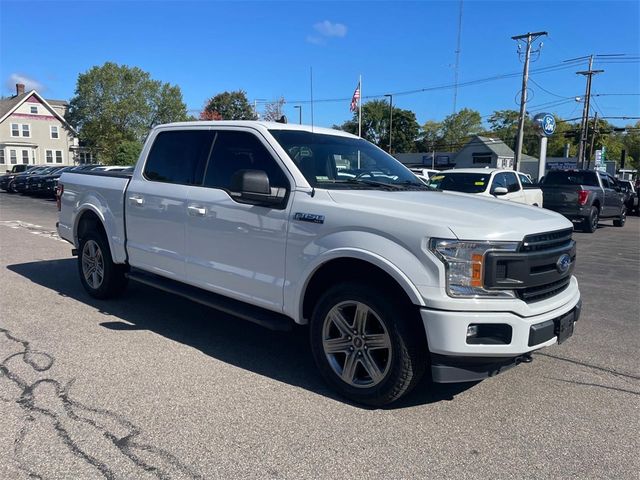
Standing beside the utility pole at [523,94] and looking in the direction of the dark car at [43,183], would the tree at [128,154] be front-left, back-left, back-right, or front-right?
front-right

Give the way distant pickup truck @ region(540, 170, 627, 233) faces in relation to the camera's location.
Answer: facing away from the viewer and to the right of the viewer

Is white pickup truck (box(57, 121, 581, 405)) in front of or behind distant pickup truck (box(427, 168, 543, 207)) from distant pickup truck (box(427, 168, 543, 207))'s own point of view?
in front

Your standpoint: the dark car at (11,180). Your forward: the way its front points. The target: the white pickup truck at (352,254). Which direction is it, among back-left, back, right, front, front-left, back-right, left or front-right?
front-left

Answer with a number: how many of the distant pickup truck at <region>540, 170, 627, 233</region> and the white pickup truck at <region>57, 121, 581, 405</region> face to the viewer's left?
0

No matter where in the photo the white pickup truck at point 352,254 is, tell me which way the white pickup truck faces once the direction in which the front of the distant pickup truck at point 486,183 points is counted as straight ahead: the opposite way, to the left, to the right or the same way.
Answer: to the left

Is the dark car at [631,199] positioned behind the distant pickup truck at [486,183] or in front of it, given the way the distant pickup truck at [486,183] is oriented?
behind

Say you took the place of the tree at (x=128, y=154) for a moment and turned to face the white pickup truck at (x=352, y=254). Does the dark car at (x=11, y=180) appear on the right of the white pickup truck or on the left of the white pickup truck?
right

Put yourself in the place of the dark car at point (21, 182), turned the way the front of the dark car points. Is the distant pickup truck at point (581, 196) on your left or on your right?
on your left

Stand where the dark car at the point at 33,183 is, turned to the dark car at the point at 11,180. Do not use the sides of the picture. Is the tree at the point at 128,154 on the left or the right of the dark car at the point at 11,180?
right

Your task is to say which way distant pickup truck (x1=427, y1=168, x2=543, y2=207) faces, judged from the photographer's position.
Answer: facing the viewer and to the left of the viewer

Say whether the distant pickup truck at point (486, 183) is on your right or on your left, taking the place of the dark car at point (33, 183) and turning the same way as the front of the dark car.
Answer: on your left

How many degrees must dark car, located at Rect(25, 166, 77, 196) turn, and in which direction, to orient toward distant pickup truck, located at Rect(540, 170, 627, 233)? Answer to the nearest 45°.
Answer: approximately 90° to its left
